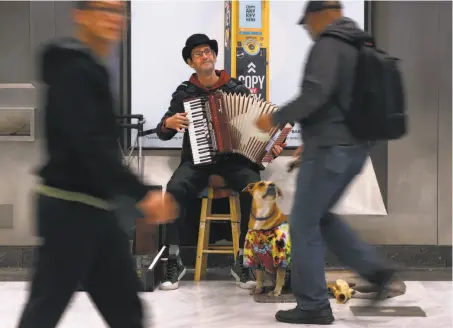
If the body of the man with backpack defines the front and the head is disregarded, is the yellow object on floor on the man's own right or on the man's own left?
on the man's own right

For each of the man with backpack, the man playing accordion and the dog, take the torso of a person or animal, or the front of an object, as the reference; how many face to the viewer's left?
1

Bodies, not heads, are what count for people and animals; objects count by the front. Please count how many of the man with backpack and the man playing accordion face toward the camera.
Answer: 1

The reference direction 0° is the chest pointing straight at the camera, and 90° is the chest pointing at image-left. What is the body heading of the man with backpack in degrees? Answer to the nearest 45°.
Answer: approximately 90°

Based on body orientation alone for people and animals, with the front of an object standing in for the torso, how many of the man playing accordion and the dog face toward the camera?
2

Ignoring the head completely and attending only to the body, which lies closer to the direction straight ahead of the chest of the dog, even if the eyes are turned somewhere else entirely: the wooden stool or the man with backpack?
the man with backpack

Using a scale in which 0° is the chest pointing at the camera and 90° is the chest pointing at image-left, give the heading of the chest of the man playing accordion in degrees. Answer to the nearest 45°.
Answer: approximately 0°

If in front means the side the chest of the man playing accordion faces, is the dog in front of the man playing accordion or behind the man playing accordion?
in front

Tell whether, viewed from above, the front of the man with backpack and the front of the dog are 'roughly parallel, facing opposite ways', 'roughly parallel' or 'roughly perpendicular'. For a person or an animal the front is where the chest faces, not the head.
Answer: roughly perpendicular

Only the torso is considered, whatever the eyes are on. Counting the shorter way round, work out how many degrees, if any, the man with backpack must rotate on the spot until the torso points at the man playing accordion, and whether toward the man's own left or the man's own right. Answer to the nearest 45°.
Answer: approximately 45° to the man's own right

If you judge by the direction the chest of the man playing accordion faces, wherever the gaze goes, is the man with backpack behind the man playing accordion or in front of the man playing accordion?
in front
